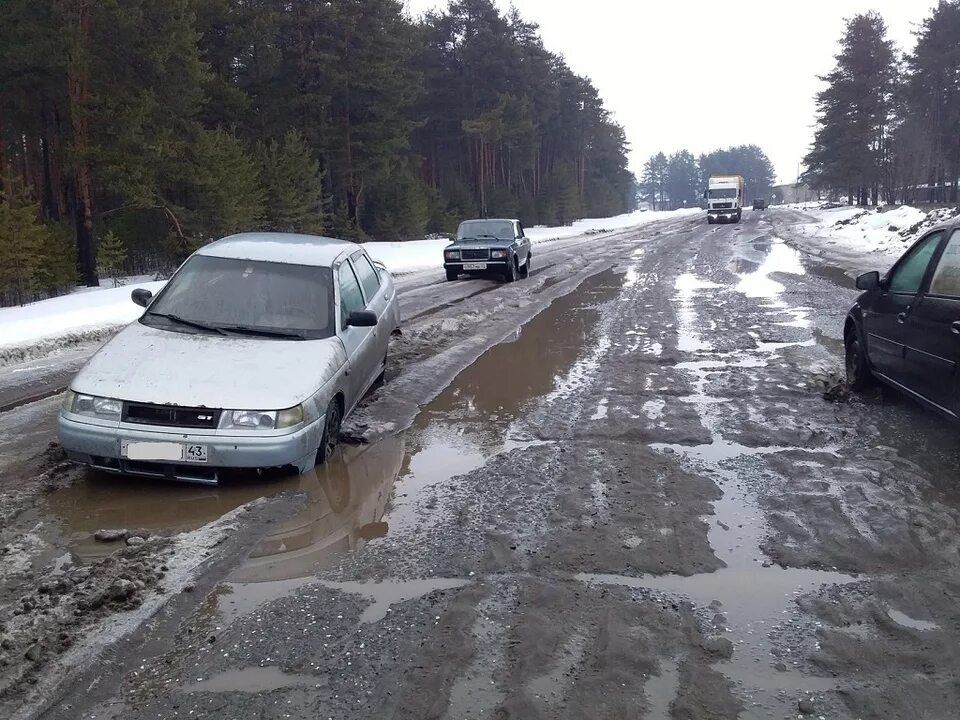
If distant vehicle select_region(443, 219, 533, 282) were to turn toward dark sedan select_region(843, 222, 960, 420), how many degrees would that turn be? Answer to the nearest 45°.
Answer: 0° — it already faces it

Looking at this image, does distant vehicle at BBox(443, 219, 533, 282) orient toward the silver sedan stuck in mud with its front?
yes

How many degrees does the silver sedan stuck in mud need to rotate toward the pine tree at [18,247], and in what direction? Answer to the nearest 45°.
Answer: approximately 135° to its right

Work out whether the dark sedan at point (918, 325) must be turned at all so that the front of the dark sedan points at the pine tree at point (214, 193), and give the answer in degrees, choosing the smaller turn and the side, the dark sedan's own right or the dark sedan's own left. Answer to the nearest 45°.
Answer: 0° — it already faces it

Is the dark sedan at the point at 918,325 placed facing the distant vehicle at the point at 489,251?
yes

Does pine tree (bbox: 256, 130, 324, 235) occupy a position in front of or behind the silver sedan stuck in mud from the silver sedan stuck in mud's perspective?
behind

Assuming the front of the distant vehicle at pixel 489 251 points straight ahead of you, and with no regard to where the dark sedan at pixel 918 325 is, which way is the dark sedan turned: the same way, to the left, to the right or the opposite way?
the opposite way

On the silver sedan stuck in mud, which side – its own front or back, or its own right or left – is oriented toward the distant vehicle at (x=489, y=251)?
back

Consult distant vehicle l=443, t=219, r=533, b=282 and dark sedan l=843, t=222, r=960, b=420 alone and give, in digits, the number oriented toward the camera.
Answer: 1

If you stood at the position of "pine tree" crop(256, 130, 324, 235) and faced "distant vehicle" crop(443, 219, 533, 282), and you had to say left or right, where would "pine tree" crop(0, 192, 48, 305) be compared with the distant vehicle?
right

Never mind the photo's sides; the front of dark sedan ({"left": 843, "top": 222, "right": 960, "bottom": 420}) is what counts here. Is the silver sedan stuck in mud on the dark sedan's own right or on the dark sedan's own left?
on the dark sedan's own left

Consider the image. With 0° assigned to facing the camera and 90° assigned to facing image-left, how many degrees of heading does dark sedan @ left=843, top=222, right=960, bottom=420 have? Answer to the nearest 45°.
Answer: approximately 135°

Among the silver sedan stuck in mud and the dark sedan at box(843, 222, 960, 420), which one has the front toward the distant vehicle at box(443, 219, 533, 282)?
the dark sedan

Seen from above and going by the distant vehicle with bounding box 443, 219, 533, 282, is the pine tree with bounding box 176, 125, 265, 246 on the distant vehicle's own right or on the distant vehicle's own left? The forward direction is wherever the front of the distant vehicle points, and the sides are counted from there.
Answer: on the distant vehicle's own right
